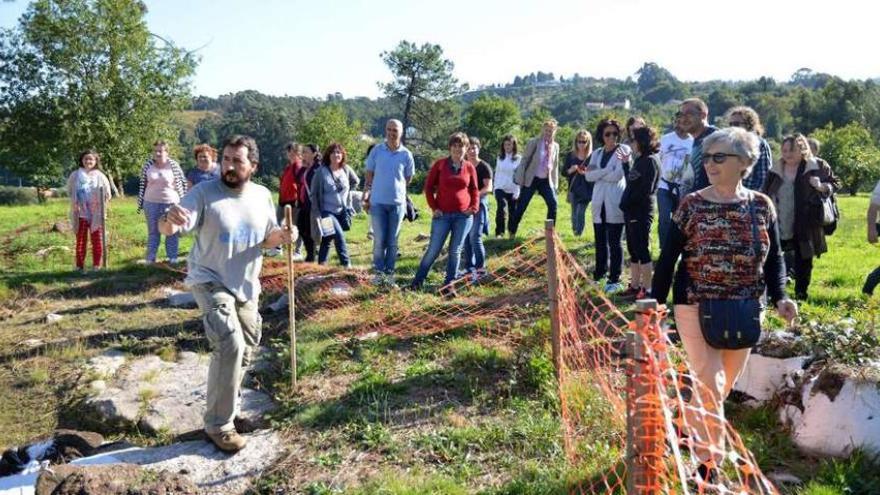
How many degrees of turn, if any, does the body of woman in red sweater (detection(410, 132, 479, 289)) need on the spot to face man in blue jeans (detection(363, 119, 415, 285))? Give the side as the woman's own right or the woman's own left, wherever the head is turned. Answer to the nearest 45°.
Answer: approximately 135° to the woman's own right

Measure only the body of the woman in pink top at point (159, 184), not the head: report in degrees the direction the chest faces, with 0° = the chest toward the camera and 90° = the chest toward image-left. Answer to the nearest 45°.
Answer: approximately 0°

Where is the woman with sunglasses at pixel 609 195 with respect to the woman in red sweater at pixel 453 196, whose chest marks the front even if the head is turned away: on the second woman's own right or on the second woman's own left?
on the second woman's own left

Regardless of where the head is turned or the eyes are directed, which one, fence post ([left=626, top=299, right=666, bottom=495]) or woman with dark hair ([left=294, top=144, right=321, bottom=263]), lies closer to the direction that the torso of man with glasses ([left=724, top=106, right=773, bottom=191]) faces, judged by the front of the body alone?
the fence post

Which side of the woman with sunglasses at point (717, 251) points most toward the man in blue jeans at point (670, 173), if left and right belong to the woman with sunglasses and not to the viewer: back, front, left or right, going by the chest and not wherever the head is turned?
back

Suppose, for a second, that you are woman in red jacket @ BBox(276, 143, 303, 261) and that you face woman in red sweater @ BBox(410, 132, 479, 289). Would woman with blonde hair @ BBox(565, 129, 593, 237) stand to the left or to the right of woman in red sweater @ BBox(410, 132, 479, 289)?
left
